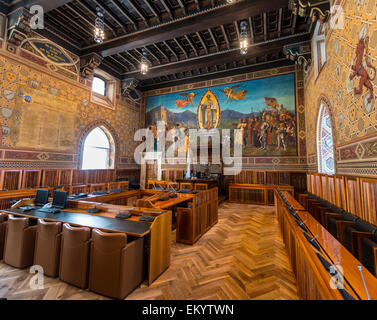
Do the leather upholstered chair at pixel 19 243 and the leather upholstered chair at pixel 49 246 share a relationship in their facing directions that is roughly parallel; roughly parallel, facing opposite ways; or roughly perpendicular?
roughly parallel

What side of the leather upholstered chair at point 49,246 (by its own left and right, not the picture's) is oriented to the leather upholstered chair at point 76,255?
right

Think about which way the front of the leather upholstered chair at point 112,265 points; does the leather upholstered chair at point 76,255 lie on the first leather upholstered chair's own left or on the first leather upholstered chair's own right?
on the first leather upholstered chair's own left

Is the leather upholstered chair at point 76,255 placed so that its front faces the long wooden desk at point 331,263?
no

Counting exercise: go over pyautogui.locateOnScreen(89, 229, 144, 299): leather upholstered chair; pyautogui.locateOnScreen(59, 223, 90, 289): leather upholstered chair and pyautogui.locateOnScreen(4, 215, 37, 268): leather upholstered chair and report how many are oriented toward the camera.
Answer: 0

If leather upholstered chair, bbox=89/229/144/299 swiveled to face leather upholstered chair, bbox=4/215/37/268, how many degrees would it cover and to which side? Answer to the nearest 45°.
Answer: approximately 90° to its left

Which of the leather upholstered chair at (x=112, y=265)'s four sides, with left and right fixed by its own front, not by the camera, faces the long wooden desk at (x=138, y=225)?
front

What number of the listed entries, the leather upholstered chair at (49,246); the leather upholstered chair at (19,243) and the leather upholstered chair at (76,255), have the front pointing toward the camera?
0

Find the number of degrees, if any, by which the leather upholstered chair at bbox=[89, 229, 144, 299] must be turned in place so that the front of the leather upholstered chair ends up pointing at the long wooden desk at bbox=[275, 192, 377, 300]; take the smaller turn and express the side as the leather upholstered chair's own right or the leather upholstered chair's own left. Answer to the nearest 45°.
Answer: approximately 90° to the leather upholstered chair's own right

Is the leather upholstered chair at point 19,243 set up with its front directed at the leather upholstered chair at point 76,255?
no

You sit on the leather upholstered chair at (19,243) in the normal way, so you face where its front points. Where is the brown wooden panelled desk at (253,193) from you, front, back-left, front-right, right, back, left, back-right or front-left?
front-right

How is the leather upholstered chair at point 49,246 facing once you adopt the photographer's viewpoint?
facing away from the viewer and to the right of the viewer

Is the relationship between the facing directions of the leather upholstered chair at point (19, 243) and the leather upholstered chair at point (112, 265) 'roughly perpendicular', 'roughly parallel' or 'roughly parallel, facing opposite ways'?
roughly parallel

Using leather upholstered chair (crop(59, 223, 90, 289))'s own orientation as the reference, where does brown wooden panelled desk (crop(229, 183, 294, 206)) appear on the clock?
The brown wooden panelled desk is roughly at 1 o'clock from the leather upholstered chair.

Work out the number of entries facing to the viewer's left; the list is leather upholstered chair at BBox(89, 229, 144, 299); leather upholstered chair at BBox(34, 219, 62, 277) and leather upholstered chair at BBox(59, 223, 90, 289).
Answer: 0

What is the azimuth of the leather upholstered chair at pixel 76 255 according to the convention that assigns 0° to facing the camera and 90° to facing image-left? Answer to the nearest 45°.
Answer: approximately 225°

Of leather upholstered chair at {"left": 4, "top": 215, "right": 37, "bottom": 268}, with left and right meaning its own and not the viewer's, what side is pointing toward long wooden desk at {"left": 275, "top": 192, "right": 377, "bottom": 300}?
right

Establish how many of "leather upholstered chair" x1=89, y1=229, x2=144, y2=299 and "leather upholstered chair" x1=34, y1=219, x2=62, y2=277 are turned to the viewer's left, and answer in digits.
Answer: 0

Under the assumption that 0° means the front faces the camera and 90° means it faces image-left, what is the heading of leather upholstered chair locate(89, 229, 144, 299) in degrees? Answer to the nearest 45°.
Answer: approximately 225°
